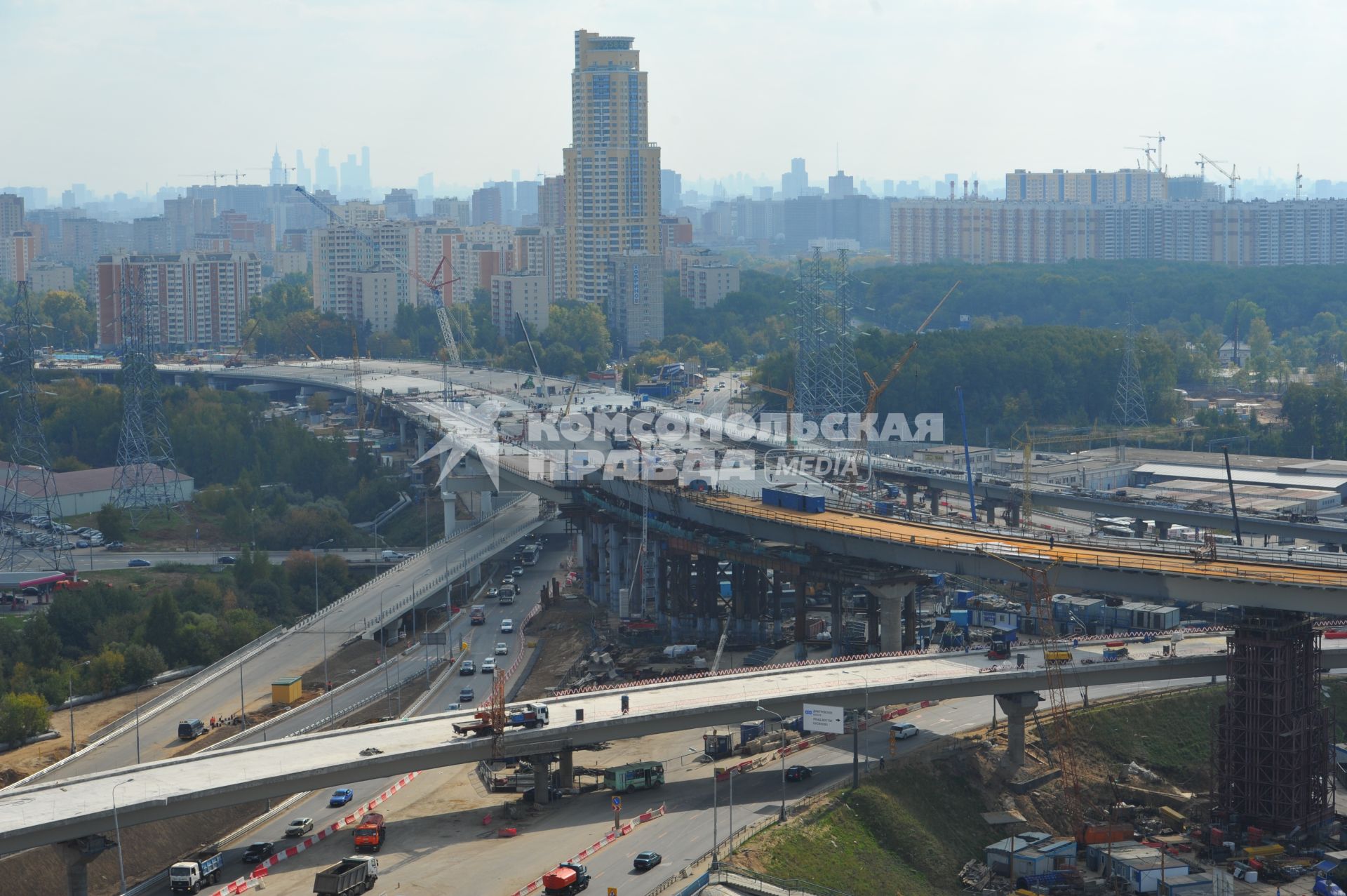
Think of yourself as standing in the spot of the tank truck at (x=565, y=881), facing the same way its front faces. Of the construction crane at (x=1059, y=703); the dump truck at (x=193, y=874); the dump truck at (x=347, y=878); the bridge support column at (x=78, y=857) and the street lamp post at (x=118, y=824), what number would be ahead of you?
1

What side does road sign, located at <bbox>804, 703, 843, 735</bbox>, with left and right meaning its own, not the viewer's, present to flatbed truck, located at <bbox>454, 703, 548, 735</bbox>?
right

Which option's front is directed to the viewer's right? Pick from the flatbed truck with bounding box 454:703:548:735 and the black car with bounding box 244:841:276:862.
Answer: the flatbed truck

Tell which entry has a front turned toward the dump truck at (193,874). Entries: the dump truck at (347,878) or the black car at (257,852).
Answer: the black car

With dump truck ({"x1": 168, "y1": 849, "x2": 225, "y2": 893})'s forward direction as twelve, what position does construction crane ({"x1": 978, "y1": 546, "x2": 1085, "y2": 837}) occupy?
The construction crane is roughly at 7 o'clock from the dump truck.

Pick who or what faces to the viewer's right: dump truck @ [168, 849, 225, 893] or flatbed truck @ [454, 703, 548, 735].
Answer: flatbed truck @ [454, 703, 548, 735]

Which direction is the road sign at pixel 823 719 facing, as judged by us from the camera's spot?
facing the viewer

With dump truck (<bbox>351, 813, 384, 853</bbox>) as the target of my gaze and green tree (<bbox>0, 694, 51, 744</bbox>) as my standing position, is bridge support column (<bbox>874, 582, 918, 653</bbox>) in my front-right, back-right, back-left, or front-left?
front-left

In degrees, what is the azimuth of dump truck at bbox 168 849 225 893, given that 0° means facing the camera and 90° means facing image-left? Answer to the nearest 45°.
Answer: approximately 45°

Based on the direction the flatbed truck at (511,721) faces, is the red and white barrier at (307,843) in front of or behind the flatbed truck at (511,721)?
behind

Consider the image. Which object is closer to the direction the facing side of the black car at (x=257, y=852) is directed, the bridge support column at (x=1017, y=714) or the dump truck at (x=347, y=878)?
the dump truck

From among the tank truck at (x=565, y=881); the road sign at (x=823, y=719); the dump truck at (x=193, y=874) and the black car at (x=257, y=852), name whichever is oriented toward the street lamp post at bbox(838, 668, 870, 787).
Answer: the tank truck at (x=565, y=881)
